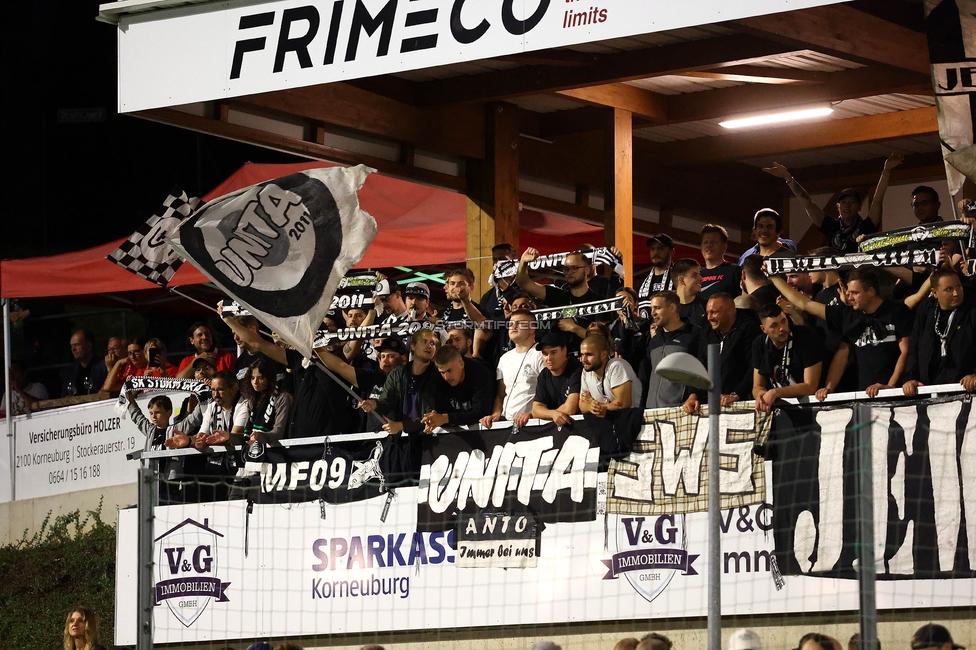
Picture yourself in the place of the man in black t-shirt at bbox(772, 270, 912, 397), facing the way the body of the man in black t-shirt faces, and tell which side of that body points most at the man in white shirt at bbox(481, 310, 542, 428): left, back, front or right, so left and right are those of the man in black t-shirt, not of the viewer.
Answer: right

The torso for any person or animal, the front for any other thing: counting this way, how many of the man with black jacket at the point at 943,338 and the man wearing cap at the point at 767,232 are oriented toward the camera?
2

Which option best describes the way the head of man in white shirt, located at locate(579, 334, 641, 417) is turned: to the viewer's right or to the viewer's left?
to the viewer's left

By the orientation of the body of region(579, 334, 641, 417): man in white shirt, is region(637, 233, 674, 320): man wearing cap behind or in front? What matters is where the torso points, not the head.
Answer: behind

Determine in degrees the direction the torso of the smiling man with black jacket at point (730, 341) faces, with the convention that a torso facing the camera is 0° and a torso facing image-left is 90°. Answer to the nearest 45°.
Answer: approximately 45°

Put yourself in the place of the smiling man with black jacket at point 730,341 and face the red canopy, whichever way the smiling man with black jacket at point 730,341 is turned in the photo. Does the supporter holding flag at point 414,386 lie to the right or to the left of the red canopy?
left

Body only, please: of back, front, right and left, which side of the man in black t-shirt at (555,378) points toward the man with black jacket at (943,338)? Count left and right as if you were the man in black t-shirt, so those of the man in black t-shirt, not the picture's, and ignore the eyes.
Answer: left

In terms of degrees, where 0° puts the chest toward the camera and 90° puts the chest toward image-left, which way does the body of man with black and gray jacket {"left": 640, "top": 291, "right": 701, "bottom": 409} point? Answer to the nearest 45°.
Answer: approximately 45°
